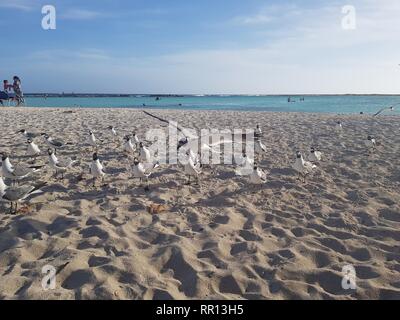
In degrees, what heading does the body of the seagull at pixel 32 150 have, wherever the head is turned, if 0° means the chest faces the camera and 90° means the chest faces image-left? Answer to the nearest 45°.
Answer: approximately 45°

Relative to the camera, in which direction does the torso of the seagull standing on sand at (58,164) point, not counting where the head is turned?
to the viewer's left

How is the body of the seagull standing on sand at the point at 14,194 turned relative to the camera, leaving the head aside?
to the viewer's left

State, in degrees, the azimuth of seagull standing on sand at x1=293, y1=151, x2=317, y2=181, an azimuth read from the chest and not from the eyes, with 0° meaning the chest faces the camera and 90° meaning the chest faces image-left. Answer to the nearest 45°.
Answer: approximately 45°

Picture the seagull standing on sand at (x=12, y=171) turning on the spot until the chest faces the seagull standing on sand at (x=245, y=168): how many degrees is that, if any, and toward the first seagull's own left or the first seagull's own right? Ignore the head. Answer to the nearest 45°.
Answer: approximately 180°

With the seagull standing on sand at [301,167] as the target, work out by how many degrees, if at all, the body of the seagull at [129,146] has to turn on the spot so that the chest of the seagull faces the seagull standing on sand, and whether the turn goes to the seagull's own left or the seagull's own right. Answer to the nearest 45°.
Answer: approximately 90° to the seagull's own left

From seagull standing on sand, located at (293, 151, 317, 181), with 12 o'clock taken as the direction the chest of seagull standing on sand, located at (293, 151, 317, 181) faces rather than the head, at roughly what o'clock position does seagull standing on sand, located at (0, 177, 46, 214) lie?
seagull standing on sand, located at (0, 177, 46, 214) is roughly at 12 o'clock from seagull standing on sand, located at (293, 151, 317, 181).

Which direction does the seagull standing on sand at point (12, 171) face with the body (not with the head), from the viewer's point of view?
to the viewer's left

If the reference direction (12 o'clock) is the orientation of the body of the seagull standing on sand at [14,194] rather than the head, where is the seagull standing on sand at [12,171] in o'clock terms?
the seagull standing on sand at [12,171] is roughly at 3 o'clock from the seagull standing on sand at [14,194].

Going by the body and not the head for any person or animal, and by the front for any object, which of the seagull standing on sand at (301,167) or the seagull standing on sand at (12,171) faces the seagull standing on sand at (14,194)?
the seagull standing on sand at (301,167)

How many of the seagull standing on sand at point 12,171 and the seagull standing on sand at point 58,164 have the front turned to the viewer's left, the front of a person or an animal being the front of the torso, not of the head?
2
